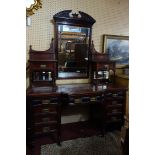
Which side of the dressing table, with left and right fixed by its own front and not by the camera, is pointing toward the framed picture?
left

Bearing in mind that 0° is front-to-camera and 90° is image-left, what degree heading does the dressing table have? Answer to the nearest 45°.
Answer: approximately 315°
